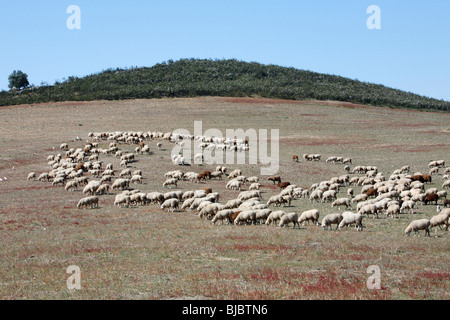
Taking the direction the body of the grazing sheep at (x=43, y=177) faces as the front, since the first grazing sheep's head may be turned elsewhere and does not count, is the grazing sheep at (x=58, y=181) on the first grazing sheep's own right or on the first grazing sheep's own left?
on the first grazing sheep's own left

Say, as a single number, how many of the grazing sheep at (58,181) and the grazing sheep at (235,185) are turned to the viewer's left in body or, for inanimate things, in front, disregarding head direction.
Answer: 2

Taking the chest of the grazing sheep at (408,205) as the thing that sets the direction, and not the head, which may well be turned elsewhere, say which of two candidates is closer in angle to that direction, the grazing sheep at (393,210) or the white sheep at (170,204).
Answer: the white sheep

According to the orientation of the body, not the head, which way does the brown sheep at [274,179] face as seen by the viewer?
to the viewer's left

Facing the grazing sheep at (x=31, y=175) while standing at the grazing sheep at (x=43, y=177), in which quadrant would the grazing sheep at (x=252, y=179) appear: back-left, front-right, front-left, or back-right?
back-right

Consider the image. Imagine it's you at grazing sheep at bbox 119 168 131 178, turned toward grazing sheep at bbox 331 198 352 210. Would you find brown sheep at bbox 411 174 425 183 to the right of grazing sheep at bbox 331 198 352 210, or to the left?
left

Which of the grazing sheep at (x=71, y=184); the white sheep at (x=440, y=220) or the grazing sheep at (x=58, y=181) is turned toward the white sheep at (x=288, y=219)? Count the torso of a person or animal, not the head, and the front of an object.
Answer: the white sheep at (x=440, y=220)

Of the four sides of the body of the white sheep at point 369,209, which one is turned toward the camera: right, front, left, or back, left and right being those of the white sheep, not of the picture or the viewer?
left

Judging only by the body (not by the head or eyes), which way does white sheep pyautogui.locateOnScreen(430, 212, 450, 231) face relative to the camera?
to the viewer's left

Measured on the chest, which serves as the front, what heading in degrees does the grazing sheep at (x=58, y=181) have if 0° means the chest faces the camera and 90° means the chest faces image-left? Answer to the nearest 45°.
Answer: approximately 90°

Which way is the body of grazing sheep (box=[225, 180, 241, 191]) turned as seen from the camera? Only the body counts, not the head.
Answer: to the viewer's left

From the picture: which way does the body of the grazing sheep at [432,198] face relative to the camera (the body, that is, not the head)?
to the viewer's left
